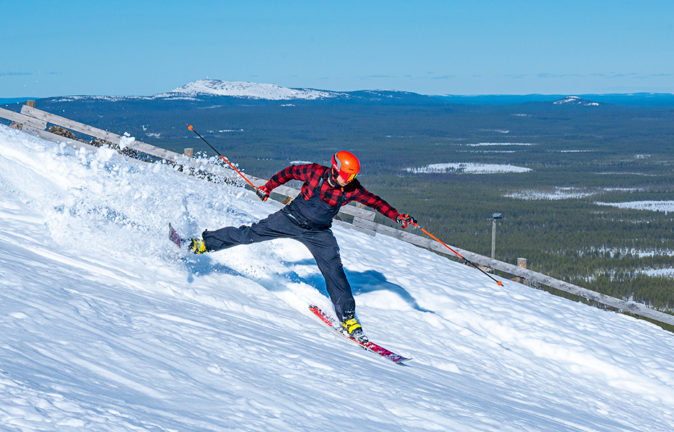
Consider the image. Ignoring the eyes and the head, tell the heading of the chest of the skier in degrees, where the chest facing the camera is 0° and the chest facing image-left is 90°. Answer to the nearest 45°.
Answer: approximately 315°

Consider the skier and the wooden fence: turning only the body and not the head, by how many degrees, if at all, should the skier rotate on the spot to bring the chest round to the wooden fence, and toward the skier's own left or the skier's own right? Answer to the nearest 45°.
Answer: approximately 135° to the skier's own left

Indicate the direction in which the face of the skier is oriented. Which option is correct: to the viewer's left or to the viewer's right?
to the viewer's right
